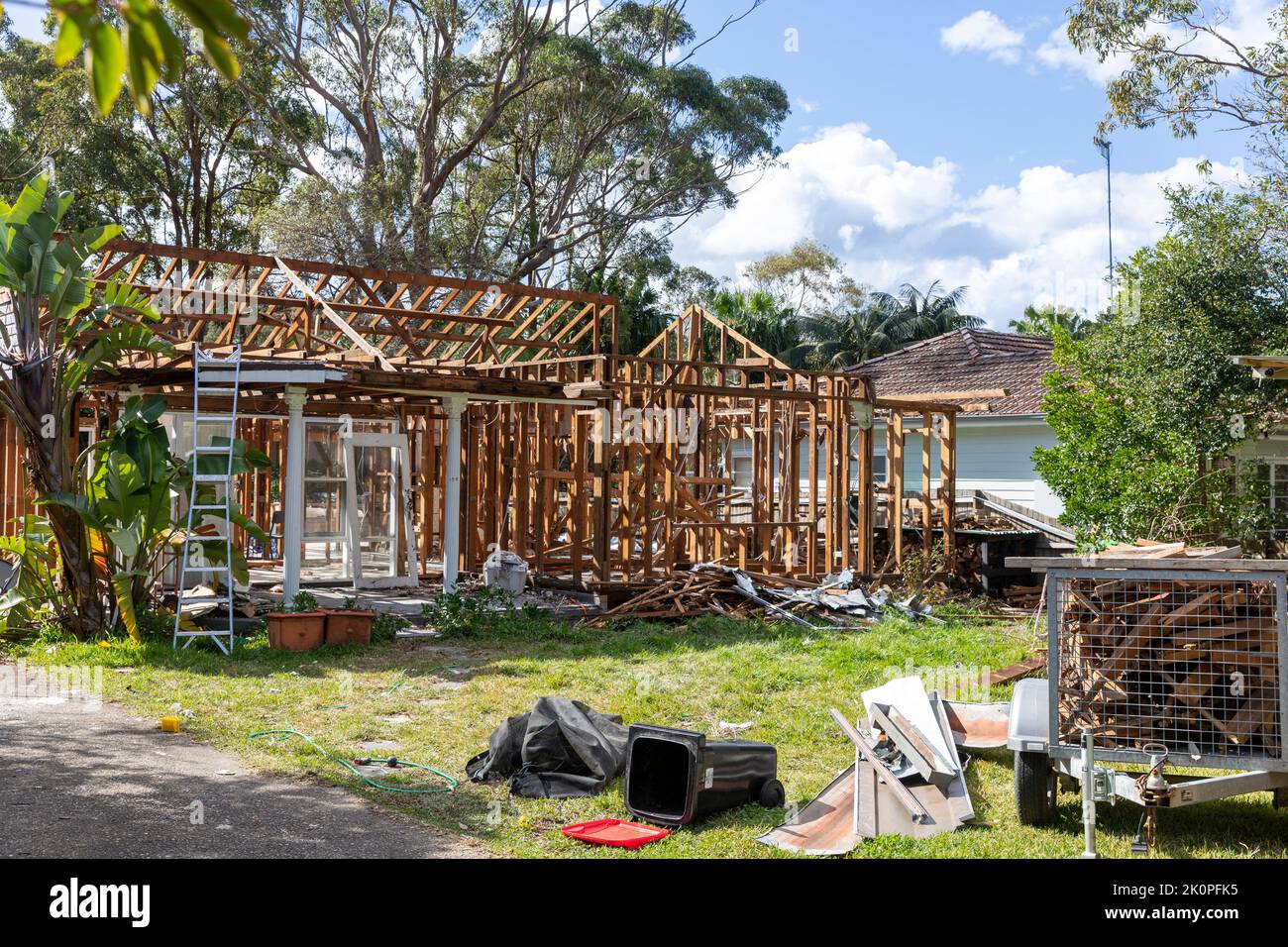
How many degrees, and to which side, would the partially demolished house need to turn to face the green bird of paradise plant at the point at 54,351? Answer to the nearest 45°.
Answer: approximately 45° to its right

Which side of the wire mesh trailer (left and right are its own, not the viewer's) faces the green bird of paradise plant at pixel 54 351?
right

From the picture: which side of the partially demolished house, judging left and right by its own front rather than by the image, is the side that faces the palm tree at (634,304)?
back

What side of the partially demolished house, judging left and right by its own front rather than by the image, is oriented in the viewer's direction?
front

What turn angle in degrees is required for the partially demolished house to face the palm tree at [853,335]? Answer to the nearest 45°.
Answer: approximately 135° to its left

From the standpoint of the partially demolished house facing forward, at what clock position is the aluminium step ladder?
The aluminium step ladder is roughly at 1 o'clock from the partially demolished house.

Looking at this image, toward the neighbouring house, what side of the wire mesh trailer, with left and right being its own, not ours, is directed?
back

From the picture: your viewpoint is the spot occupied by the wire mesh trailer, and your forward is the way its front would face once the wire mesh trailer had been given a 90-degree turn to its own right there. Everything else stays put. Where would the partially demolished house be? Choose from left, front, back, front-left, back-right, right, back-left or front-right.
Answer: front-right

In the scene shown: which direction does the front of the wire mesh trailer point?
toward the camera

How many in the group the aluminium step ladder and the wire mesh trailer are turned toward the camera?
2
